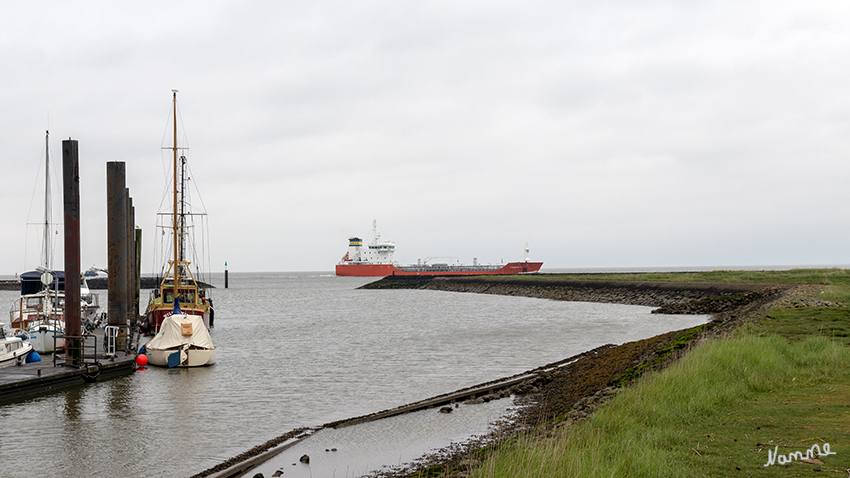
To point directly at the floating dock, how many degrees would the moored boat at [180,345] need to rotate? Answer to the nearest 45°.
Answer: approximately 135° to its left

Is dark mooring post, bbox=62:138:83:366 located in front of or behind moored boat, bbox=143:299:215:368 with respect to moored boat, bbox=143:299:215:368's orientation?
behind

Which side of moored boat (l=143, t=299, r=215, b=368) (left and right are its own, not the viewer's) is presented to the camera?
back
